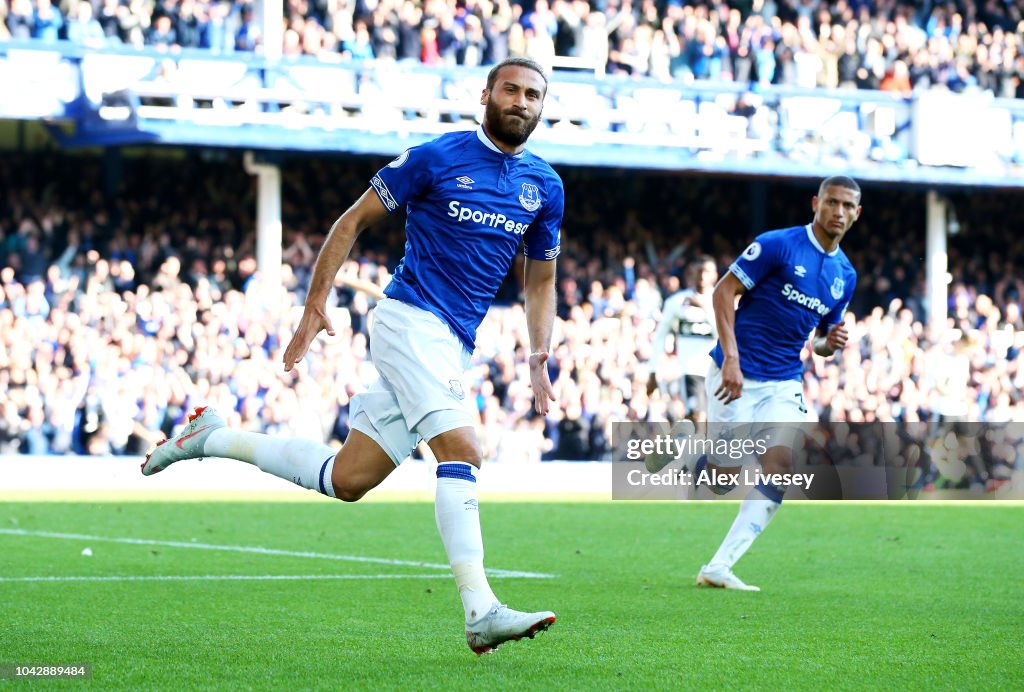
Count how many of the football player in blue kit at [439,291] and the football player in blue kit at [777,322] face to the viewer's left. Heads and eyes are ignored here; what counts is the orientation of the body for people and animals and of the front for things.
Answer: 0

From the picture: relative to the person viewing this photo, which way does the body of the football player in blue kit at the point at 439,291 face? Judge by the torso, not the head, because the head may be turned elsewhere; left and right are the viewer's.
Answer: facing the viewer and to the right of the viewer
